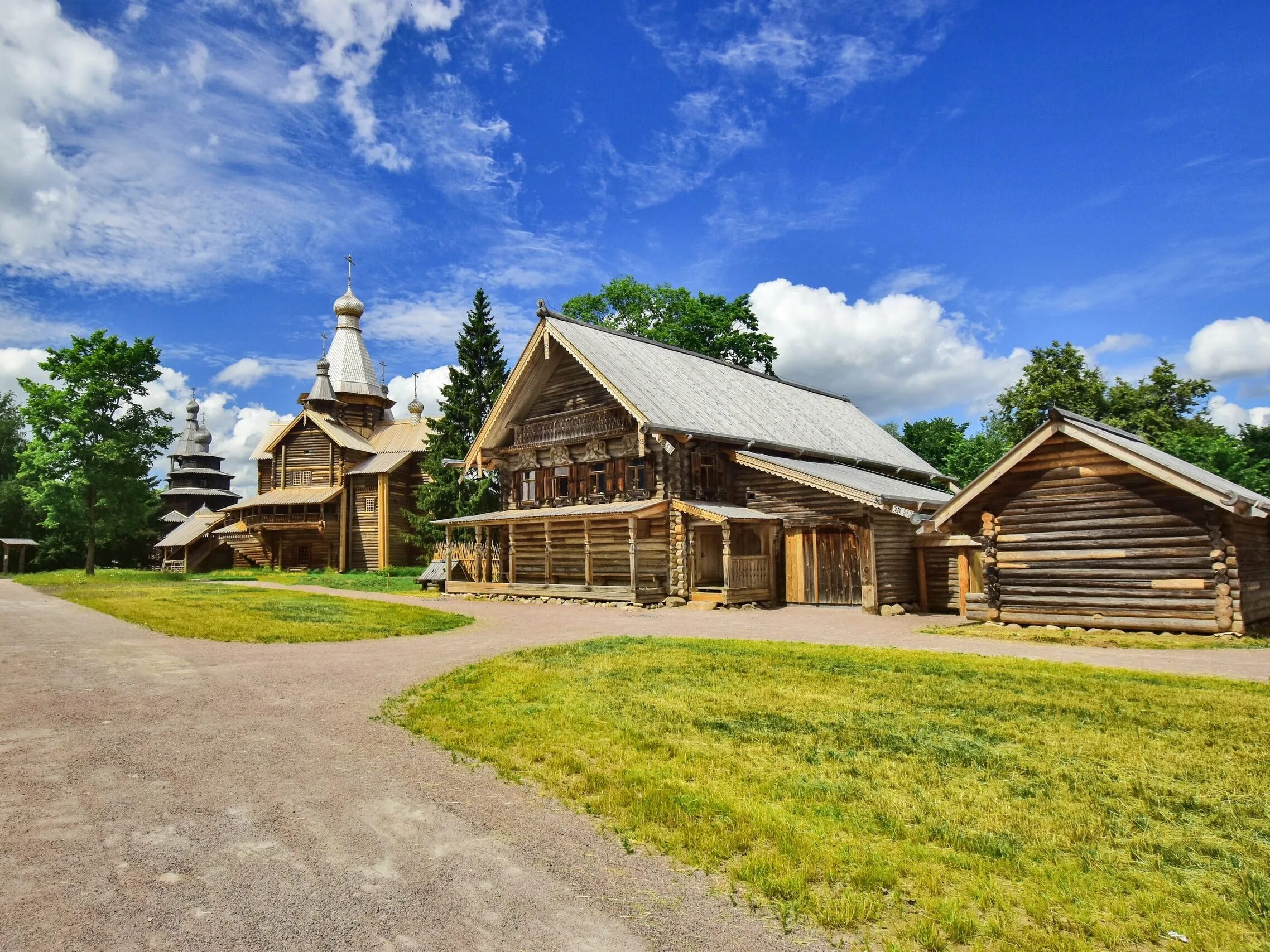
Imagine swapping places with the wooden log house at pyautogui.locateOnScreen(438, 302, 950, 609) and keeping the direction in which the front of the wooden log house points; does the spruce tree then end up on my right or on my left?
on my right

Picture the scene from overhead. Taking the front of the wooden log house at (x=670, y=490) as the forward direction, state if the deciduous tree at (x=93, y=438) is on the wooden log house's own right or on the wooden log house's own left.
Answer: on the wooden log house's own right

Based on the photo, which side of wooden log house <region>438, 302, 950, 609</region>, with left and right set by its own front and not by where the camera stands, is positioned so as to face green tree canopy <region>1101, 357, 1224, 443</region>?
back

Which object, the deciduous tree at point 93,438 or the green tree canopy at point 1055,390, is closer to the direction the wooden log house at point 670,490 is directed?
the deciduous tree

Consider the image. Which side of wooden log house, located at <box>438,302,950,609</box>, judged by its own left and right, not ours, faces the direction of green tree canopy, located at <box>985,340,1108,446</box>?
back

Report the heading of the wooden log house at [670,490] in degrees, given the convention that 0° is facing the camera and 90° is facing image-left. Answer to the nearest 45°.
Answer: approximately 45°
